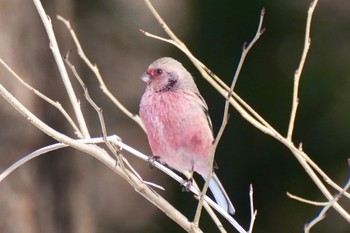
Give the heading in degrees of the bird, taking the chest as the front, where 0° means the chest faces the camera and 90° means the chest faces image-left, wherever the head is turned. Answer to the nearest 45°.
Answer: approximately 45°

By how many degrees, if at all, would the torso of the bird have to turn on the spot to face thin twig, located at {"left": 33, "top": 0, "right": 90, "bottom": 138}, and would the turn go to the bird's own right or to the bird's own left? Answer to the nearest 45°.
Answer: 0° — it already faces it
